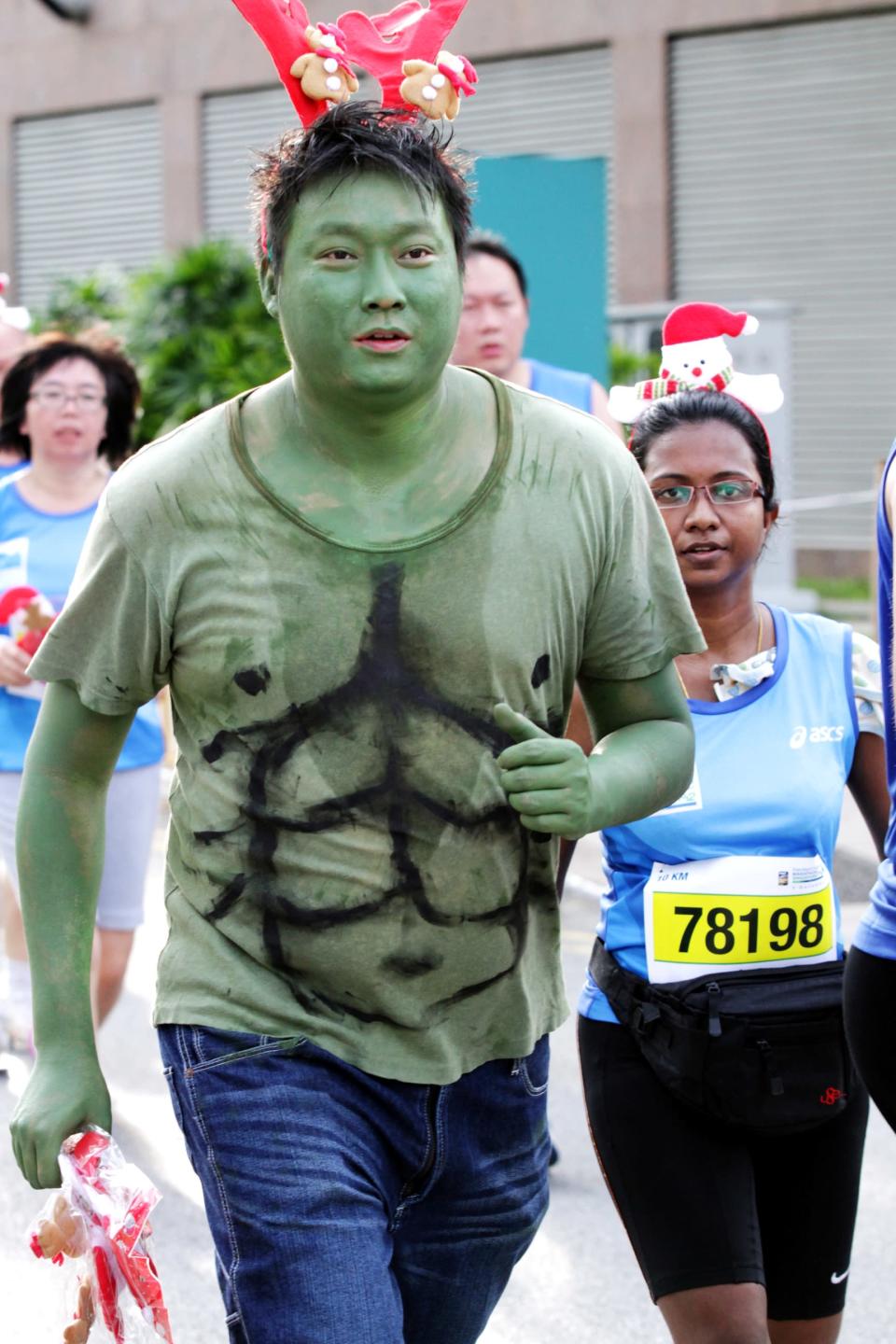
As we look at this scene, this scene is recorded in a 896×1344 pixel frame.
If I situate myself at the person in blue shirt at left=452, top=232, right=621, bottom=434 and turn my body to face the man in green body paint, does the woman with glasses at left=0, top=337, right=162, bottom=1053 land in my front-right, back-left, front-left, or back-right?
front-right

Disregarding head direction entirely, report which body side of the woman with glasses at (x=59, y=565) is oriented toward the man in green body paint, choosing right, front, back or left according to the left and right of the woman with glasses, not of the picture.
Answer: front

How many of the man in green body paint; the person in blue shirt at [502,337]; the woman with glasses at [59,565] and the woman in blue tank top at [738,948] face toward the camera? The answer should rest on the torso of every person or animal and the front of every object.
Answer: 4

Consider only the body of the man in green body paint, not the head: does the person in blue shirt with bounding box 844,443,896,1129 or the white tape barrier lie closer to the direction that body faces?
the person in blue shirt

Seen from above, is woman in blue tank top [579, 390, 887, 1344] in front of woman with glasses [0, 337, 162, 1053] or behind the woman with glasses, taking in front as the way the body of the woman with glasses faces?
in front

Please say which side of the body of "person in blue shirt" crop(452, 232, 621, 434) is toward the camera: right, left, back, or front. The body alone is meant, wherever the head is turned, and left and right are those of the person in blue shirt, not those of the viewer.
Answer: front

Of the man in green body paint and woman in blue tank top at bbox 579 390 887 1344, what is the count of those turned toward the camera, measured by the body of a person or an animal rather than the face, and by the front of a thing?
2

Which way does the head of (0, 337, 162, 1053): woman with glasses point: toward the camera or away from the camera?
toward the camera

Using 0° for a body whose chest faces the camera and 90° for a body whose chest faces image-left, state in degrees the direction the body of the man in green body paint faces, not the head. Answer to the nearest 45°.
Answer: approximately 0°

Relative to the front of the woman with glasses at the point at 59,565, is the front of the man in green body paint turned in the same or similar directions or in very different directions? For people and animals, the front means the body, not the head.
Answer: same or similar directions

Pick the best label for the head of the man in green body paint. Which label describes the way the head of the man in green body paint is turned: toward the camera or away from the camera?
toward the camera

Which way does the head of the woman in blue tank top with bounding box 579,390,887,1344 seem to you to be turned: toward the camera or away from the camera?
toward the camera

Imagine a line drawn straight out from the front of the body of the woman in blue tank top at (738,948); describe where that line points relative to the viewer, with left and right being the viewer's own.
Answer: facing the viewer

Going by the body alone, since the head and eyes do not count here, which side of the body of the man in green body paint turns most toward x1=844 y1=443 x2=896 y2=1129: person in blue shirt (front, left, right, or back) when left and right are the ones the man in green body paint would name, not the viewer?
left

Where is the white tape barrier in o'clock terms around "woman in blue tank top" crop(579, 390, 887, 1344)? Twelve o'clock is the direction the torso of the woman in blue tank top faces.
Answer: The white tape barrier is roughly at 6 o'clock from the woman in blue tank top.

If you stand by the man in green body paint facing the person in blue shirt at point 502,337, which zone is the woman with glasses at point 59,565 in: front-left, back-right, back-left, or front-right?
front-left

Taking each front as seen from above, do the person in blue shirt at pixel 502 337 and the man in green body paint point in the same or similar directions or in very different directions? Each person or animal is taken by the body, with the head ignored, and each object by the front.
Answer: same or similar directions
